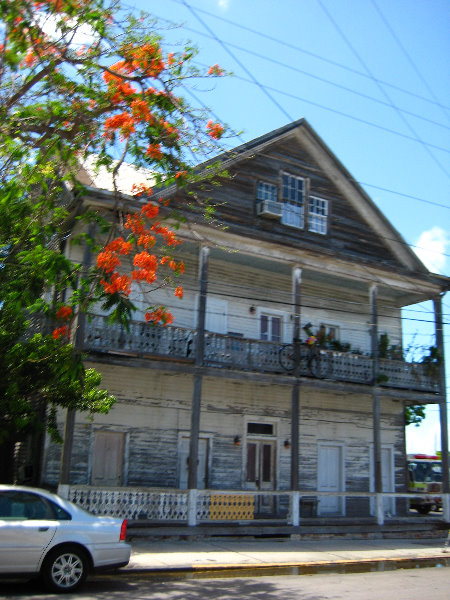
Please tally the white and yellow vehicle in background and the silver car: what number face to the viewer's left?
1

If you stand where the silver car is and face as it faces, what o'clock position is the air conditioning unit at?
The air conditioning unit is roughly at 4 o'clock from the silver car.

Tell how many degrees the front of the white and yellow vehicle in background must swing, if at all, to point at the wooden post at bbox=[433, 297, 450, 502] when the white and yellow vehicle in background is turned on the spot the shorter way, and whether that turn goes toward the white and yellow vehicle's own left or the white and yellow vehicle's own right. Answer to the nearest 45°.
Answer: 0° — it already faces it

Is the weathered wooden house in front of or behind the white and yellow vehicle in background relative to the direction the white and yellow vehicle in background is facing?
in front

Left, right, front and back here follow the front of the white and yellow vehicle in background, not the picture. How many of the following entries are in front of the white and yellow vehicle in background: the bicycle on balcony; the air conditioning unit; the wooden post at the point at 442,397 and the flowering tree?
4

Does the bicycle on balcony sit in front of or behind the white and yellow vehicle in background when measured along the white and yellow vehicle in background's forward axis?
in front

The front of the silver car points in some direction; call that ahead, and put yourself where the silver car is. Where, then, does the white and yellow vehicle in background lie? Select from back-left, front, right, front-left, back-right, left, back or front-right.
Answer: back-right

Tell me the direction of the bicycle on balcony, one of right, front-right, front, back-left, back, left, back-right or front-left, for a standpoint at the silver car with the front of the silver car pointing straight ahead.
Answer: back-right

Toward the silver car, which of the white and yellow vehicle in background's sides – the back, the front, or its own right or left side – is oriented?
front

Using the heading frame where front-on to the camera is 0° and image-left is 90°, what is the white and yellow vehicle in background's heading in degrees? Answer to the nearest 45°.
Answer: approximately 0°

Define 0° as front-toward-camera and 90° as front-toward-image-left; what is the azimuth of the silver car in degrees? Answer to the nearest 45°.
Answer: approximately 90°

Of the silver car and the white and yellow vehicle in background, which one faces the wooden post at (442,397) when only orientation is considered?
the white and yellow vehicle in background

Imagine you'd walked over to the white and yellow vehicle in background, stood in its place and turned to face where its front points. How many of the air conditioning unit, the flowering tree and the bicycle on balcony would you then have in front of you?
3
